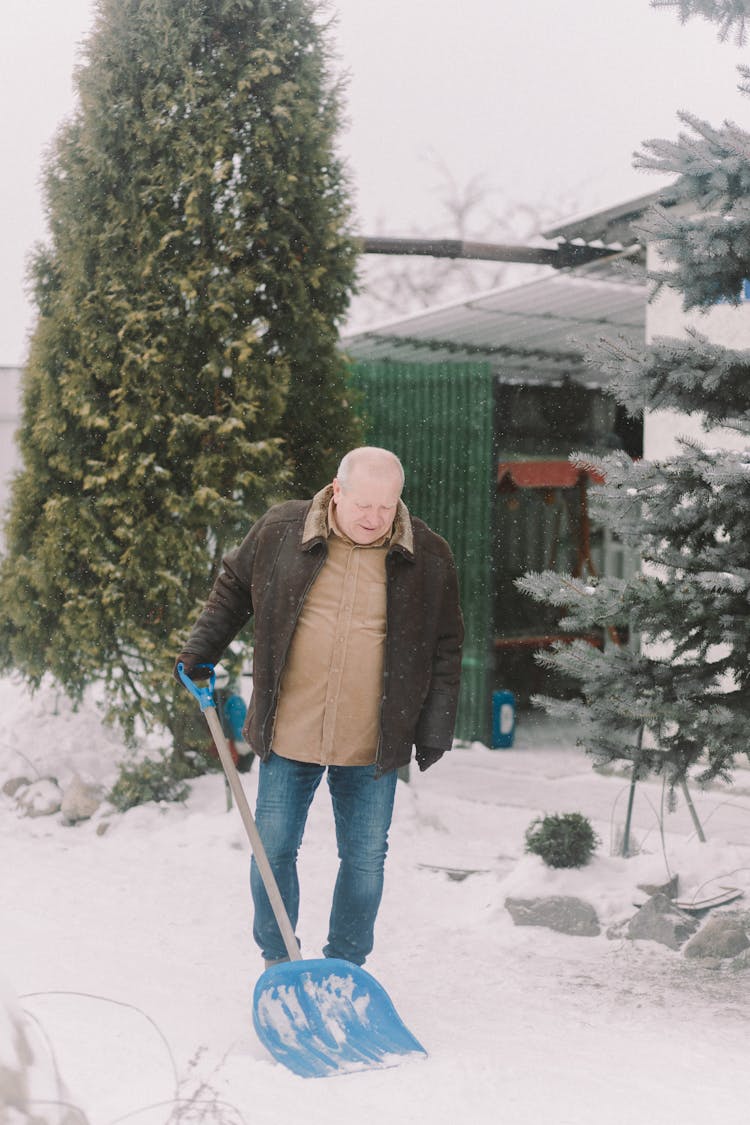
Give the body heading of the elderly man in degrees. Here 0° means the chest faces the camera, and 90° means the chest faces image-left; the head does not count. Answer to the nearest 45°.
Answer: approximately 0°

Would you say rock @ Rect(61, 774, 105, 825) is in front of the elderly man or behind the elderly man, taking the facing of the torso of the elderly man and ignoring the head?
behind

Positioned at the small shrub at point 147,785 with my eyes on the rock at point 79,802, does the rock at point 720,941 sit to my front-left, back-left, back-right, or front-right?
back-left

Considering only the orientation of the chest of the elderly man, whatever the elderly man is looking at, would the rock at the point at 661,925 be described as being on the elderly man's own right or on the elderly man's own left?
on the elderly man's own left

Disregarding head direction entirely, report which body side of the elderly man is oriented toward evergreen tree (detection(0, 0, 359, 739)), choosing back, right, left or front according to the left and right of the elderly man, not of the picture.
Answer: back

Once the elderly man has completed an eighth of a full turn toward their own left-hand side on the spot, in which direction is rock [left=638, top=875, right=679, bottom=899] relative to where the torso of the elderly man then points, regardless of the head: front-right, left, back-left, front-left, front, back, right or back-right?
left

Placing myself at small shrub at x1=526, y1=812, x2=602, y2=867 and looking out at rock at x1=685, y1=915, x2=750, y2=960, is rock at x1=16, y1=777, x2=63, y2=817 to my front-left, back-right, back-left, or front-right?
back-right

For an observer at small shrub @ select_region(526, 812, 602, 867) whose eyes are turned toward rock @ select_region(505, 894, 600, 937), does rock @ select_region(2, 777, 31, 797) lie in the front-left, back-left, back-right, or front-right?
back-right

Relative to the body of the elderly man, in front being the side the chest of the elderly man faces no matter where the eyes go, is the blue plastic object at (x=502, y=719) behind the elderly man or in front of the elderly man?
behind

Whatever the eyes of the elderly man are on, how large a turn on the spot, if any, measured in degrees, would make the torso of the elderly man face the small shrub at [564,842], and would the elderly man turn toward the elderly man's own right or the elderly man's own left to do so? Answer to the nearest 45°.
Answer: approximately 135° to the elderly man's own left

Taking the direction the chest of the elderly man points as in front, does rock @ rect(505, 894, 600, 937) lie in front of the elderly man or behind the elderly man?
behind

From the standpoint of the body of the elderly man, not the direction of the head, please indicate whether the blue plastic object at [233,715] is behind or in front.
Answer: behind

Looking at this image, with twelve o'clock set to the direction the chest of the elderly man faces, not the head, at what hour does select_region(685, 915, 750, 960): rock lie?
The rock is roughly at 8 o'clock from the elderly man.
